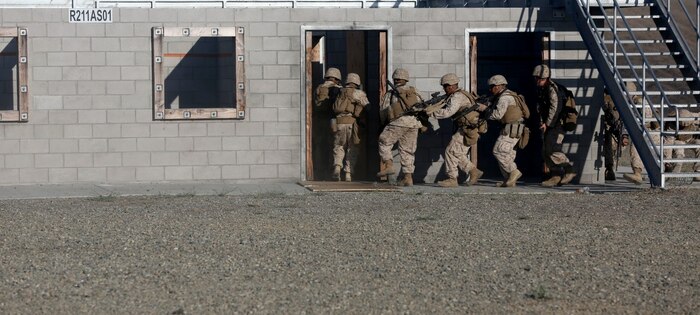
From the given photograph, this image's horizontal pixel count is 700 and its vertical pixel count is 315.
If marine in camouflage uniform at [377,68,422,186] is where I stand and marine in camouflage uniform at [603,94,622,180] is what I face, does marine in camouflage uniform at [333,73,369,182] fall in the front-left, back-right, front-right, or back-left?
back-left

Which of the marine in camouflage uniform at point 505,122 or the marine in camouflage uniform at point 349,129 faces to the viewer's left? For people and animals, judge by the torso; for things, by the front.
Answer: the marine in camouflage uniform at point 505,122

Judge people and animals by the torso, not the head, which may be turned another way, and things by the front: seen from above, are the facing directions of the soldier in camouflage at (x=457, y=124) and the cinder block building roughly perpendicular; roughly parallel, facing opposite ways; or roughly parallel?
roughly perpendicular

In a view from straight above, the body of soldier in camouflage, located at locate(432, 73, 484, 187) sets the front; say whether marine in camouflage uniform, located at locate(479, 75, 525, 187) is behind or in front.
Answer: behind

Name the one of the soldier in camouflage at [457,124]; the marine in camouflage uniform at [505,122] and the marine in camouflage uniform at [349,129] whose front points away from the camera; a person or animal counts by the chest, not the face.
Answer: the marine in camouflage uniform at [349,129]

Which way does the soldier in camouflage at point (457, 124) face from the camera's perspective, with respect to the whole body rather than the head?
to the viewer's left

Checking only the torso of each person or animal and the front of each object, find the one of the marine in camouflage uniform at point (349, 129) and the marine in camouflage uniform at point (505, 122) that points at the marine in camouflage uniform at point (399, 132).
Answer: the marine in camouflage uniform at point (505, 122)

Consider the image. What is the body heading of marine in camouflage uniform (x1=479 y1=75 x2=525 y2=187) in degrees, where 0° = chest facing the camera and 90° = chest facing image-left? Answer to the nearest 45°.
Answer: approximately 90°

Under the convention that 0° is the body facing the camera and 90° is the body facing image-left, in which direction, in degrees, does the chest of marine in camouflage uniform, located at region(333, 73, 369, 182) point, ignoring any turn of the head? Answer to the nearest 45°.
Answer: approximately 180°

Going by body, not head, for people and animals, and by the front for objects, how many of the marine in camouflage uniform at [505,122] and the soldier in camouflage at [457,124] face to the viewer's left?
2

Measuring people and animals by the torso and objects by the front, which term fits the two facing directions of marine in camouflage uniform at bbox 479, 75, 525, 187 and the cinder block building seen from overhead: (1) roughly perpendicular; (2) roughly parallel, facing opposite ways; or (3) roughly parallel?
roughly perpendicular

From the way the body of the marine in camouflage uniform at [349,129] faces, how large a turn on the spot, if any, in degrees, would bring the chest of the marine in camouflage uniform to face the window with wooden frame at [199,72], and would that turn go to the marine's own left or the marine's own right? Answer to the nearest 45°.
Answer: approximately 45° to the marine's own left
